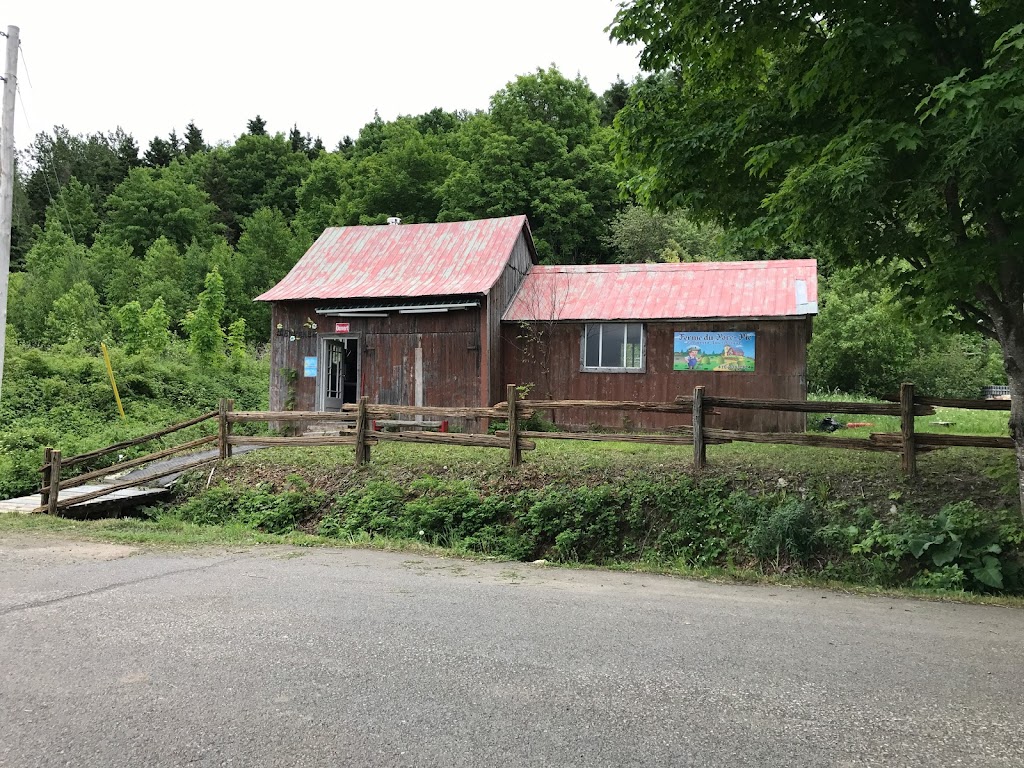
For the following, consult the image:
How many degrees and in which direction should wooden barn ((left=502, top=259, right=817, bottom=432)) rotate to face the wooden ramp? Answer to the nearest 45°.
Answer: approximately 45° to its right

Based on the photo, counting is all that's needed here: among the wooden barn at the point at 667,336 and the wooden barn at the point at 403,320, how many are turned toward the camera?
2

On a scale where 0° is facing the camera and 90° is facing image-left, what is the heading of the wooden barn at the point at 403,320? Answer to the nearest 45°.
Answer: approximately 0°

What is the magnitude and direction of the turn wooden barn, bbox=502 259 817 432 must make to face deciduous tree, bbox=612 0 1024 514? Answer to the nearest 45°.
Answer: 0° — it already faces it

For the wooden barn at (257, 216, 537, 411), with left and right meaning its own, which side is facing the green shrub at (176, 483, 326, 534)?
front

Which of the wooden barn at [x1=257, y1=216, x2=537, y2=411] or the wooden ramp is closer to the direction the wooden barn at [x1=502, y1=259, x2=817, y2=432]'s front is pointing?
the wooden ramp

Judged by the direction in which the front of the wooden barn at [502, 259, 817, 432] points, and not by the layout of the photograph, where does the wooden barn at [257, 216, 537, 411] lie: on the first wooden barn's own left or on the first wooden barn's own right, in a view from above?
on the first wooden barn's own right

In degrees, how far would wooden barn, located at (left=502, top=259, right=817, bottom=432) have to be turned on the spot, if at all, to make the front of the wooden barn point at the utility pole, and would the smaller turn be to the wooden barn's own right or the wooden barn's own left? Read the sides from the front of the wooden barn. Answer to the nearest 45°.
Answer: approximately 45° to the wooden barn's own right

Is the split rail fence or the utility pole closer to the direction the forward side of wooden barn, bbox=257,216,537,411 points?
the split rail fence

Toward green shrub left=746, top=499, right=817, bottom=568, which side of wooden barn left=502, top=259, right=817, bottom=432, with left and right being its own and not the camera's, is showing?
front

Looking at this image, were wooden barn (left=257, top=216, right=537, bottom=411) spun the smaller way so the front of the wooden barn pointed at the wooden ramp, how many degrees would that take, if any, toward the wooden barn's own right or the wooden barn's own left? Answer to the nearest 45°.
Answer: approximately 45° to the wooden barn's own right
